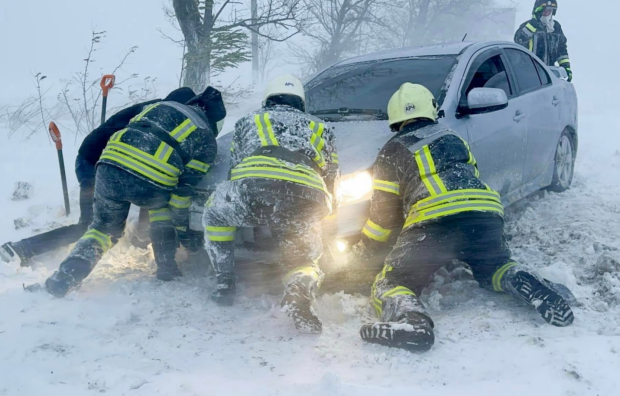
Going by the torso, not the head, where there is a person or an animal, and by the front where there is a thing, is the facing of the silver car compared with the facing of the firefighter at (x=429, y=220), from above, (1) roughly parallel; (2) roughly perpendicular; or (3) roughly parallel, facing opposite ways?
roughly perpendicular

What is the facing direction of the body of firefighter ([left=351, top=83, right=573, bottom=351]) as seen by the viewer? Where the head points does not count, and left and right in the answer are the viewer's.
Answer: facing away from the viewer and to the left of the viewer

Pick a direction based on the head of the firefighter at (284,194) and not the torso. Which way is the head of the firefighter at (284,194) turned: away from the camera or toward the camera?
away from the camera

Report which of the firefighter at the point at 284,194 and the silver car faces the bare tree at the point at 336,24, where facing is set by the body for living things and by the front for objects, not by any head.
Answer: the firefighter

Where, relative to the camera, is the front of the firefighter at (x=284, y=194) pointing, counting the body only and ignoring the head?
away from the camera

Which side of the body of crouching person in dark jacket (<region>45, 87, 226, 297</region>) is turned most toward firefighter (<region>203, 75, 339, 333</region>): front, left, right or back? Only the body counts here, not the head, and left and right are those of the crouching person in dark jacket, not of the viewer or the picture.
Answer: right

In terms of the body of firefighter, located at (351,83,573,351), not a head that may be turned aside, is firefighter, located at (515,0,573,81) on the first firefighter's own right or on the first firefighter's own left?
on the first firefighter's own right

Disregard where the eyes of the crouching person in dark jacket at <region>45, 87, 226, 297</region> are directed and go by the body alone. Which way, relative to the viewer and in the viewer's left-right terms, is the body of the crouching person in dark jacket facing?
facing away from the viewer and to the right of the viewer

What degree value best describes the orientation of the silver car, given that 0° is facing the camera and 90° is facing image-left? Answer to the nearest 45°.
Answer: approximately 45°

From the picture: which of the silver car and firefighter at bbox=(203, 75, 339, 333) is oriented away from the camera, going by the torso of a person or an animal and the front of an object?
the firefighter

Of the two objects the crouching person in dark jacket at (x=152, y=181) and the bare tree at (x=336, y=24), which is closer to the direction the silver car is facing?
the crouching person in dark jacket

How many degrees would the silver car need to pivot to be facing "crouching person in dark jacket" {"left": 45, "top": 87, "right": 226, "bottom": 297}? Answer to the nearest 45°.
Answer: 0° — it already faces them

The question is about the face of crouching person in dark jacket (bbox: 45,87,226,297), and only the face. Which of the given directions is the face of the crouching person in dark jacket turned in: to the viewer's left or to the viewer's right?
to the viewer's right

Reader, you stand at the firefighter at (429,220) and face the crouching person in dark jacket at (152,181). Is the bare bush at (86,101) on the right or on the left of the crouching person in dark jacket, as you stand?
right

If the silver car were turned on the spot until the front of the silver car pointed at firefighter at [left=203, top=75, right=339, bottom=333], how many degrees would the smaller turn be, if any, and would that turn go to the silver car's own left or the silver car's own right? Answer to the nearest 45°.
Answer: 0° — it already faces them

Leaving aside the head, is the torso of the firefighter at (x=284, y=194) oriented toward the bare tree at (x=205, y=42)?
yes

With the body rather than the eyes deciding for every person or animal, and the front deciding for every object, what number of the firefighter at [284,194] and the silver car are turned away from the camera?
1
